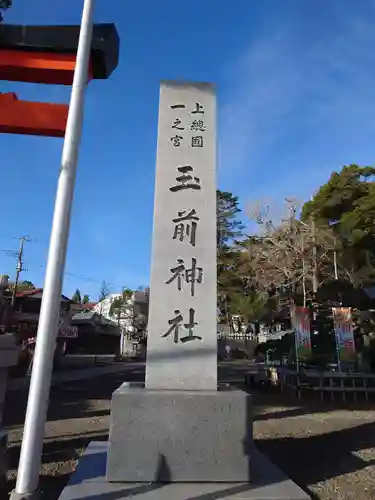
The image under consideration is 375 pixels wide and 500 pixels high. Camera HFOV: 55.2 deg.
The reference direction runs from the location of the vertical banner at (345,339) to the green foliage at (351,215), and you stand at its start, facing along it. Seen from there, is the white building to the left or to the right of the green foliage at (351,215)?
left

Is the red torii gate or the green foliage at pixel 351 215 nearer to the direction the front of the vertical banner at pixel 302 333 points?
the red torii gate

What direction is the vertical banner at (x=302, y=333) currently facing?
toward the camera

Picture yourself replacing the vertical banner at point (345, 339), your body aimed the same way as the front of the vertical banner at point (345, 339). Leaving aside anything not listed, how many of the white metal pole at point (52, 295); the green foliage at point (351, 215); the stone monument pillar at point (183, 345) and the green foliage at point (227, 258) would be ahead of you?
2

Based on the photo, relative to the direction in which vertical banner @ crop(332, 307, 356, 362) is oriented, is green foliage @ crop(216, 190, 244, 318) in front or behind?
behind

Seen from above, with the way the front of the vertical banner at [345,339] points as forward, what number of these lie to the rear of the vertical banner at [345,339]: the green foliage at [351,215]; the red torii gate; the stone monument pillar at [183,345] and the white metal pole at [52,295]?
1

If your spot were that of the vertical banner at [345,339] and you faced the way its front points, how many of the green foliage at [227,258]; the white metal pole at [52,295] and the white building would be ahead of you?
1

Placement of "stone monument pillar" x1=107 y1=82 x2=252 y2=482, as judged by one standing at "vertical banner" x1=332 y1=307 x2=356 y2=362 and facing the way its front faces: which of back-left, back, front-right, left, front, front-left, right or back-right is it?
front

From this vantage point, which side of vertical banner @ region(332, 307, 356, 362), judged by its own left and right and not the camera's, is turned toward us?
front

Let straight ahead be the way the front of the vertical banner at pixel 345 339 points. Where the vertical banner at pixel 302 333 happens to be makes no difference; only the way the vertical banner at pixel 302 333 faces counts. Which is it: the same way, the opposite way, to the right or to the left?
the same way

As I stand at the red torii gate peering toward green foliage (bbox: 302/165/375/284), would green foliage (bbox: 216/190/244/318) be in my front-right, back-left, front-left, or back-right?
front-left

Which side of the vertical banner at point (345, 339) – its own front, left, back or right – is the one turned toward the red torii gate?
front

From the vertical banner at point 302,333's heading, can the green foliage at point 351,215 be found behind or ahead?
behind

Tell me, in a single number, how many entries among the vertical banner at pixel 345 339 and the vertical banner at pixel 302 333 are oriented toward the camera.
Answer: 2

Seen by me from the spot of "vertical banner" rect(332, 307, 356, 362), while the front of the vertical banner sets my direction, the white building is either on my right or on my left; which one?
on my right

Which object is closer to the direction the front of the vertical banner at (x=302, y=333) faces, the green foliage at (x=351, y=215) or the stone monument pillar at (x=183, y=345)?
the stone monument pillar

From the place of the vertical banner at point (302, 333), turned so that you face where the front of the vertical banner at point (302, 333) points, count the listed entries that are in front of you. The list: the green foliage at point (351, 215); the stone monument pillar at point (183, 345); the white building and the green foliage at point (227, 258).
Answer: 1

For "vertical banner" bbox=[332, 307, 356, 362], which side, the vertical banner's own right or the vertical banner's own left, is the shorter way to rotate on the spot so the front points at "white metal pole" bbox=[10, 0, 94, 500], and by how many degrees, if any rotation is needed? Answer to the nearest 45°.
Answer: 0° — it already faces it

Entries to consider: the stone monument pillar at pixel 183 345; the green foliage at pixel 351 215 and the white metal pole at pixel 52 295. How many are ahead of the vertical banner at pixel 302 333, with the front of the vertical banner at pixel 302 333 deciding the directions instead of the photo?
2

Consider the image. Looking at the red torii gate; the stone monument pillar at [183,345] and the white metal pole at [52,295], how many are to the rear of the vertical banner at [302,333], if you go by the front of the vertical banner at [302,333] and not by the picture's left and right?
0
